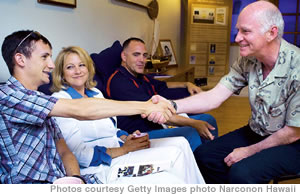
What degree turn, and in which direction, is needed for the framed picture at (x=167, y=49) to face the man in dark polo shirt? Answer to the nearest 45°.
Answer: approximately 45° to its right

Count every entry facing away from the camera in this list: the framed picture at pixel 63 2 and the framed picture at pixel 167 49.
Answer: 0

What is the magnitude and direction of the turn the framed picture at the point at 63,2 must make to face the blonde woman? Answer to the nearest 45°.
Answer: approximately 45° to its right

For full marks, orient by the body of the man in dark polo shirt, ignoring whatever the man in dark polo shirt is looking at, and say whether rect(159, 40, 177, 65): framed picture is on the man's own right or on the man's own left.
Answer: on the man's own left

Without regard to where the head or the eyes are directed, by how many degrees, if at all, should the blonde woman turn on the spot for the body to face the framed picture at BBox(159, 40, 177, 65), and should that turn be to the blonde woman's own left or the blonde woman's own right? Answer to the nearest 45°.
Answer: approximately 135° to the blonde woman's own left

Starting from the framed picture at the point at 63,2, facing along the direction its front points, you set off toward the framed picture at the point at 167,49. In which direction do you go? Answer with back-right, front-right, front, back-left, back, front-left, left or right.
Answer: left

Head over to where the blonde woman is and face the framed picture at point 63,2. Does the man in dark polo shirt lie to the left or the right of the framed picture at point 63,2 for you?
right
